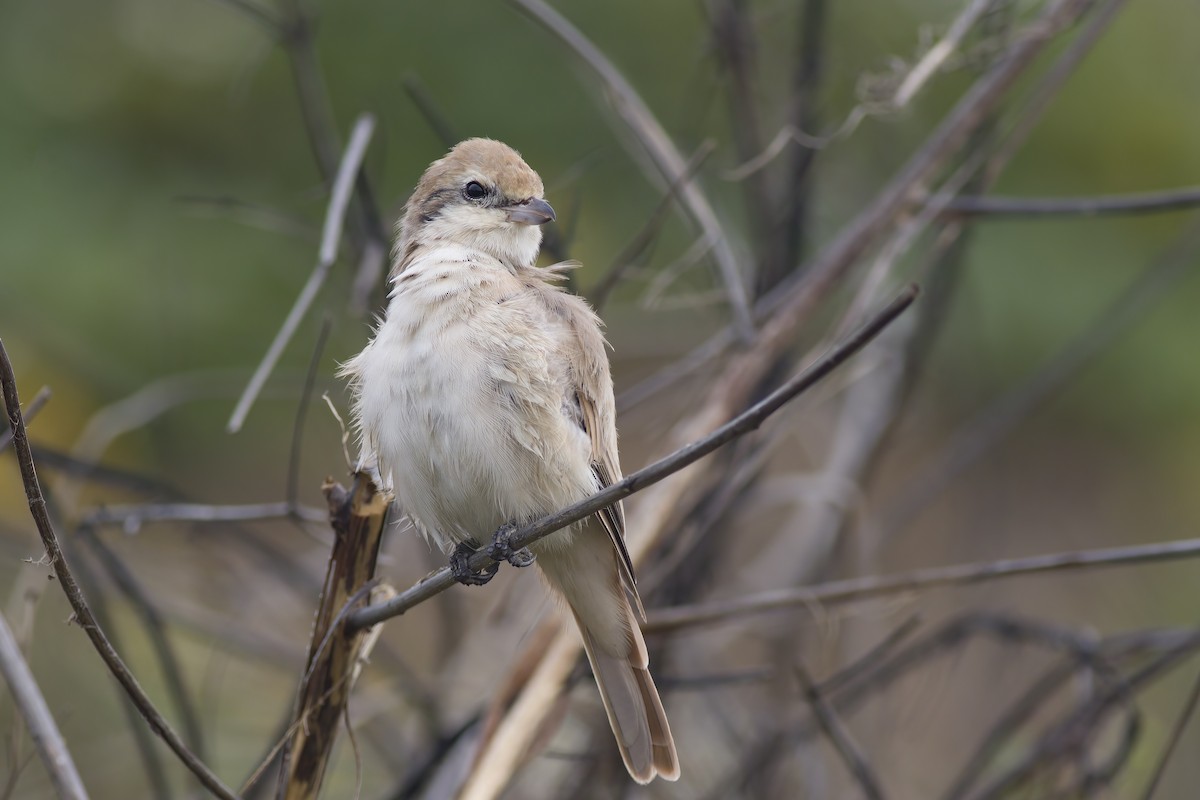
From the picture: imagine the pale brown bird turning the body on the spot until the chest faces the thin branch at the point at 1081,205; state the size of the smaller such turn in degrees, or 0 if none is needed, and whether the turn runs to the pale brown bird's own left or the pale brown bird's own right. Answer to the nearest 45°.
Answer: approximately 135° to the pale brown bird's own left

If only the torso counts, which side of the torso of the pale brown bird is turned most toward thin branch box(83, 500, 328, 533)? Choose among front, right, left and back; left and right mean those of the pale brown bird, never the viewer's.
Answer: right

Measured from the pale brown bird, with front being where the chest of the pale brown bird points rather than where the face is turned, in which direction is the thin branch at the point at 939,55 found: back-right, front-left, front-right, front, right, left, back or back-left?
back-left

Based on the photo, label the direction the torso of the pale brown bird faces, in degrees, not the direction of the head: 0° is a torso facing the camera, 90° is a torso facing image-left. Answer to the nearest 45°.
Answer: approximately 45°
